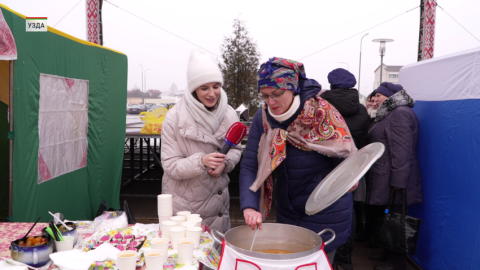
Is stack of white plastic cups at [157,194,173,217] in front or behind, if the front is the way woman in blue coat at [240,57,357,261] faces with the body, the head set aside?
in front

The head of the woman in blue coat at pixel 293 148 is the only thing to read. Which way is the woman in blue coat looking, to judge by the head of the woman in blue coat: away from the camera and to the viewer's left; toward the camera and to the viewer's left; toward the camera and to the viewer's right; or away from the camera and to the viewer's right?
toward the camera and to the viewer's left

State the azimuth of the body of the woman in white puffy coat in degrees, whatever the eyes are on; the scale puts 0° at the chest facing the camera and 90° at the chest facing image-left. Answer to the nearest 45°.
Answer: approximately 315°

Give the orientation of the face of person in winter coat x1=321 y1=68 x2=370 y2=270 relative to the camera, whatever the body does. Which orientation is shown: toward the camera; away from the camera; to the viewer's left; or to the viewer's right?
away from the camera

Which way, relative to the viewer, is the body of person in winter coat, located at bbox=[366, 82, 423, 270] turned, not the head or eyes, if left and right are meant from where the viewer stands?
facing to the left of the viewer

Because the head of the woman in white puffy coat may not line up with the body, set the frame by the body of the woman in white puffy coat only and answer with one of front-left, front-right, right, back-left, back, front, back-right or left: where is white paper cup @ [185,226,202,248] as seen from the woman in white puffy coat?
front-right
